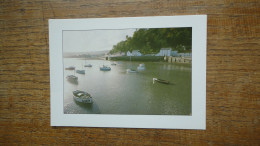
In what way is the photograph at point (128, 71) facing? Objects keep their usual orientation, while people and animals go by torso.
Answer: toward the camera
